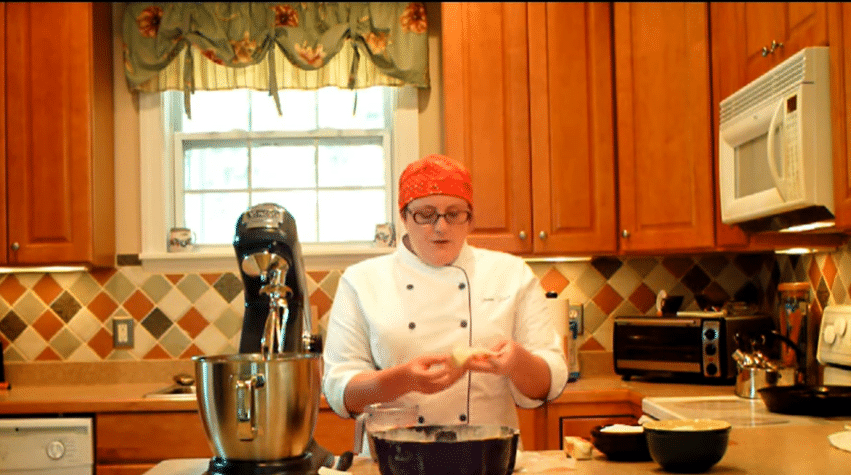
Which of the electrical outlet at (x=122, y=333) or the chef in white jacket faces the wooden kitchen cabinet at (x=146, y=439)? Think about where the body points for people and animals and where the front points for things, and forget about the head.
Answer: the electrical outlet

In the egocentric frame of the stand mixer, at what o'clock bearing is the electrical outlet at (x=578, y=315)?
The electrical outlet is roughly at 7 o'clock from the stand mixer.

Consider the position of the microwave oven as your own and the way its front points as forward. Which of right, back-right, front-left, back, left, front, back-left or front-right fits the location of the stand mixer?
front

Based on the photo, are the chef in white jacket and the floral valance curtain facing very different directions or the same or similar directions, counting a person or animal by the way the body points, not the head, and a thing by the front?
same or similar directions

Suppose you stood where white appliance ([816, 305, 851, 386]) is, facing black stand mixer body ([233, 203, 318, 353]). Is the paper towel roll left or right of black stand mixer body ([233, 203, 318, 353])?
right

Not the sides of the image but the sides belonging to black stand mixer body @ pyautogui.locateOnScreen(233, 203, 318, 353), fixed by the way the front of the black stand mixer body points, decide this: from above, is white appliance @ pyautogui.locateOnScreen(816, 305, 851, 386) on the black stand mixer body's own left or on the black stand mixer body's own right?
on the black stand mixer body's own left

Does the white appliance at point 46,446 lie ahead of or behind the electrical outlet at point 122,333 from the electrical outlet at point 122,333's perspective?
ahead

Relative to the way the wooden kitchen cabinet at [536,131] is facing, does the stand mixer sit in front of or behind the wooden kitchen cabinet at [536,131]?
in front

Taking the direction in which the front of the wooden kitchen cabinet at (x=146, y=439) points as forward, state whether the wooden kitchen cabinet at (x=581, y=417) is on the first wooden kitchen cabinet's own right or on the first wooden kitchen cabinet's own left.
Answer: on the first wooden kitchen cabinet's own left

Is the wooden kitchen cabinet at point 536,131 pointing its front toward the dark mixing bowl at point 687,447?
yes

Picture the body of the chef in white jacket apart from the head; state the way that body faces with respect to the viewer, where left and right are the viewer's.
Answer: facing the viewer

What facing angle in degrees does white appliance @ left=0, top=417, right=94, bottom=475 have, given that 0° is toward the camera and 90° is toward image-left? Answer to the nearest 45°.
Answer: approximately 0°

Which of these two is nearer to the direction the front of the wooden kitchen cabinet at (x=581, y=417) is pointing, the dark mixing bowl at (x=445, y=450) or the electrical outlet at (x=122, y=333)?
the dark mixing bowl

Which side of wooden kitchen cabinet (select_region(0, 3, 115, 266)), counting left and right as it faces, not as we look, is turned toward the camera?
front
